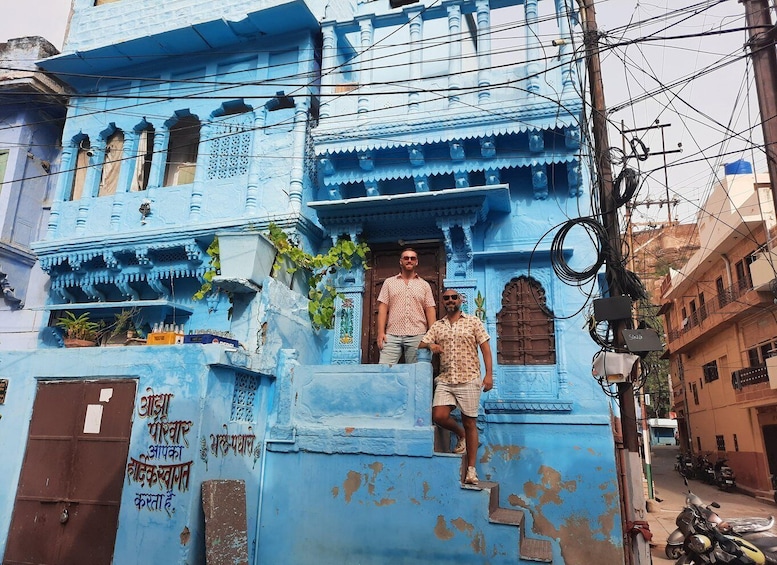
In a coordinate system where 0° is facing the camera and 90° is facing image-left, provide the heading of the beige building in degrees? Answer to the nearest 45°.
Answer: approximately 45°

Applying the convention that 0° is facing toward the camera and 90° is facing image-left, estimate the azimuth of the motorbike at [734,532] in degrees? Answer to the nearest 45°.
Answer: approximately 90°

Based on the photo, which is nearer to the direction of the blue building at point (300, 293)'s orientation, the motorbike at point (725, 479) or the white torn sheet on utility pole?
the white torn sheet on utility pole

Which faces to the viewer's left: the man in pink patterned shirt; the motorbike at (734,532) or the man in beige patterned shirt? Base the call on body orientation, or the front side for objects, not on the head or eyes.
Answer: the motorbike

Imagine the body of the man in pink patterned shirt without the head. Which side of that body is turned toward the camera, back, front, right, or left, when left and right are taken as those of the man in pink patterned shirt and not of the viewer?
front

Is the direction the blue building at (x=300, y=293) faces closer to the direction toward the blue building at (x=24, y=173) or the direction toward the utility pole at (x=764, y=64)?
the utility pole

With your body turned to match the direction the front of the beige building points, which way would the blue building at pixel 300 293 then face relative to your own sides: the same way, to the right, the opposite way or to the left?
to the left

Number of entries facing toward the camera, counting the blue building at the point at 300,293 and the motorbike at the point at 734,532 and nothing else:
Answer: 1

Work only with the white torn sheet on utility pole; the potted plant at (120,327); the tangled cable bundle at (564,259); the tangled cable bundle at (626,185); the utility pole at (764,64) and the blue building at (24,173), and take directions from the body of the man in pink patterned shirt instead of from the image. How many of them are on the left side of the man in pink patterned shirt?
4

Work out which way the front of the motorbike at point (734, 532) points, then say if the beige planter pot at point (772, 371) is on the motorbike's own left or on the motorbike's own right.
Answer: on the motorbike's own right

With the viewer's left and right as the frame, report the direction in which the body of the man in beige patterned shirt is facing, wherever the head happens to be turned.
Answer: facing the viewer

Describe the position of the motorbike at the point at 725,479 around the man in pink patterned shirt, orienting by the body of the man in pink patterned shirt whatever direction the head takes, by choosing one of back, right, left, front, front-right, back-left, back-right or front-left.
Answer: back-left

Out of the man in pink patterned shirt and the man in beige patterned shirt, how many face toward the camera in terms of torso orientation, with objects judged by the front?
2

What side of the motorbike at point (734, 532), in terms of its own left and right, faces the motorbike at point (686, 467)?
right
